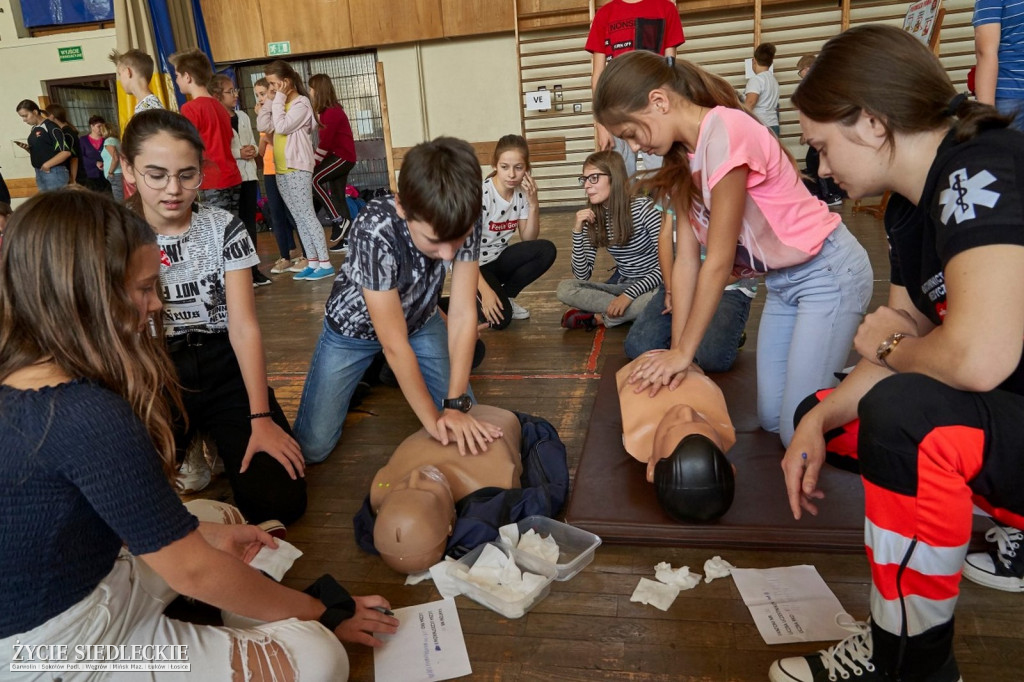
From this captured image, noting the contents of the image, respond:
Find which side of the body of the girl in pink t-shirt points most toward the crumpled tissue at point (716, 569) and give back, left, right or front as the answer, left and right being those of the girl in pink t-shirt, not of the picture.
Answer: left

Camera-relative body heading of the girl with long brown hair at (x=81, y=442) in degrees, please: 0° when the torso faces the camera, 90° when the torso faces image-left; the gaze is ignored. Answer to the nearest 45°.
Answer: approximately 270°

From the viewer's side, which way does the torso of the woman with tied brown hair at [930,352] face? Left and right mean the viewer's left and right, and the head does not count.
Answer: facing to the left of the viewer

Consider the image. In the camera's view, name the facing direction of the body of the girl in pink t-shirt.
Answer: to the viewer's left

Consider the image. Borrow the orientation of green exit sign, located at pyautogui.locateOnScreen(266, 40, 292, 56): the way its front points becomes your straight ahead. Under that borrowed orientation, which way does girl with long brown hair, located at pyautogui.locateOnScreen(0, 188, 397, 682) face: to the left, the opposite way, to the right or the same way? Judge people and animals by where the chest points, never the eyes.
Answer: to the left

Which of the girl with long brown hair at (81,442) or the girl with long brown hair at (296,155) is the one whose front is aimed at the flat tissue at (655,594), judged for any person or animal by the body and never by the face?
the girl with long brown hair at (81,442)

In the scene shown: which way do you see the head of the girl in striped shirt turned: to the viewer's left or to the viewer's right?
to the viewer's left
